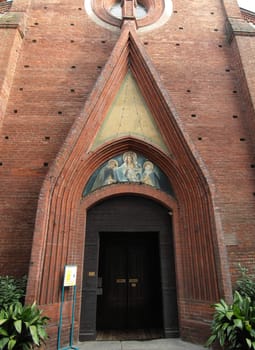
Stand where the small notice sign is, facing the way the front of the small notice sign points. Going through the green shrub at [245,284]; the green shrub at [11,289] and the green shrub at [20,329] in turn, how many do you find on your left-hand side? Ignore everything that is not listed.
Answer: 1

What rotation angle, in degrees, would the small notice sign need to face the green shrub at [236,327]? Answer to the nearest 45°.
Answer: approximately 45° to its left

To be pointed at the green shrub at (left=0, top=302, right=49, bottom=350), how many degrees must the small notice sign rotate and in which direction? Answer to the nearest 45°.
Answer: approximately 45° to its right

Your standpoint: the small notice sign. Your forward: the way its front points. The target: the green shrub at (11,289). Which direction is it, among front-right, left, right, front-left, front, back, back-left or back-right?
right

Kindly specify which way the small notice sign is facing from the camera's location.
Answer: facing the viewer

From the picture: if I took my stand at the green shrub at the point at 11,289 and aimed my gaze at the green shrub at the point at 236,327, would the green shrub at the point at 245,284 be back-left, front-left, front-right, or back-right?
front-left

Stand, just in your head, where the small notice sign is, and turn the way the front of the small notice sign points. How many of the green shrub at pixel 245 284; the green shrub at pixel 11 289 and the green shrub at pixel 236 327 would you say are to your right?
1

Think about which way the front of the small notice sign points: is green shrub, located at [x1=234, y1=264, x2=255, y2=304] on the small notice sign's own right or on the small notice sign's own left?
on the small notice sign's own left

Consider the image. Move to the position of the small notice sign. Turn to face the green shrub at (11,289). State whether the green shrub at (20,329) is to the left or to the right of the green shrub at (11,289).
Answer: left

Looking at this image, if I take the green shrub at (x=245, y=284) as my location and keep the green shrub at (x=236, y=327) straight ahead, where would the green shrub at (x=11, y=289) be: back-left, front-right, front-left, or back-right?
front-right
